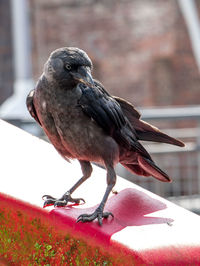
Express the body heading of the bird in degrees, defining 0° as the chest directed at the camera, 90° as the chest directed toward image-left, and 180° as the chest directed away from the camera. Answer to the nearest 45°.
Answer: approximately 45°
